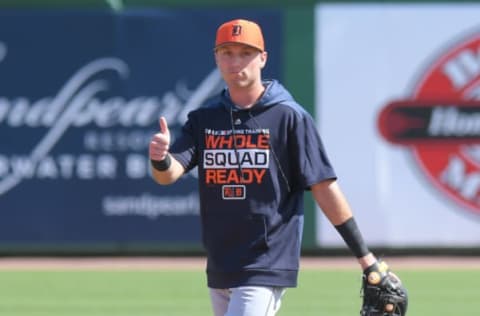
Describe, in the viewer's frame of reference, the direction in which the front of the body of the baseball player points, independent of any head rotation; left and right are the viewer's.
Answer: facing the viewer

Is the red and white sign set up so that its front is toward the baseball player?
yes

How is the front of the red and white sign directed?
toward the camera

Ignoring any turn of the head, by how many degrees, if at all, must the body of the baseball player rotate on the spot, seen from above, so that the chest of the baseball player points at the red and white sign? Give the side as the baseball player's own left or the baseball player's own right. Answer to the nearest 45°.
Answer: approximately 180°

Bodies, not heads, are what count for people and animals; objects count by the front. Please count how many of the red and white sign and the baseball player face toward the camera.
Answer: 2
